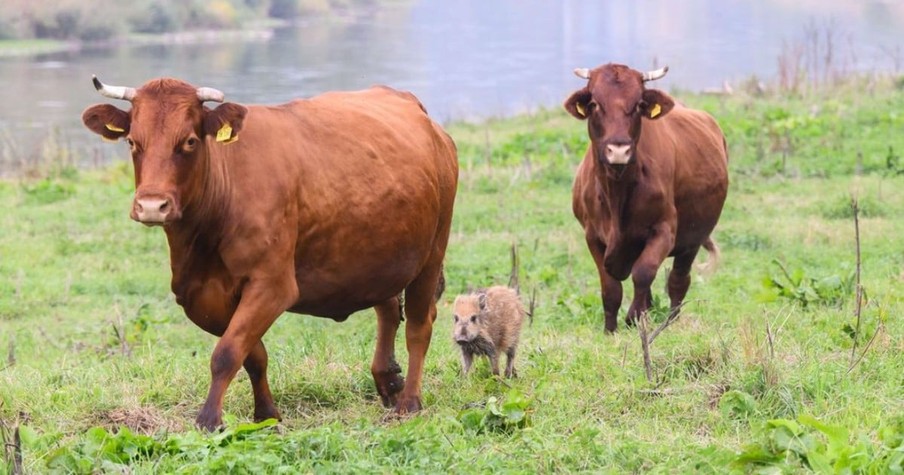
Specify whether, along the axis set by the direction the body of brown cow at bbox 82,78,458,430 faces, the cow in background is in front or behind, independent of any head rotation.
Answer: behind

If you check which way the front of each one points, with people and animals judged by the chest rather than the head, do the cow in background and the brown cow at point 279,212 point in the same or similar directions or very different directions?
same or similar directions

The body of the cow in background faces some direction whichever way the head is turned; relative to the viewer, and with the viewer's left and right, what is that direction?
facing the viewer and to the left of the viewer

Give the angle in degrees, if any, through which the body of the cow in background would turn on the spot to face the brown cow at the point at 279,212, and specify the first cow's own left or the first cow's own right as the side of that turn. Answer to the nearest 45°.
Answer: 0° — it already faces it

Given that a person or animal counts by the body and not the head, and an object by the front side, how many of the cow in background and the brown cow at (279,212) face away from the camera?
0
